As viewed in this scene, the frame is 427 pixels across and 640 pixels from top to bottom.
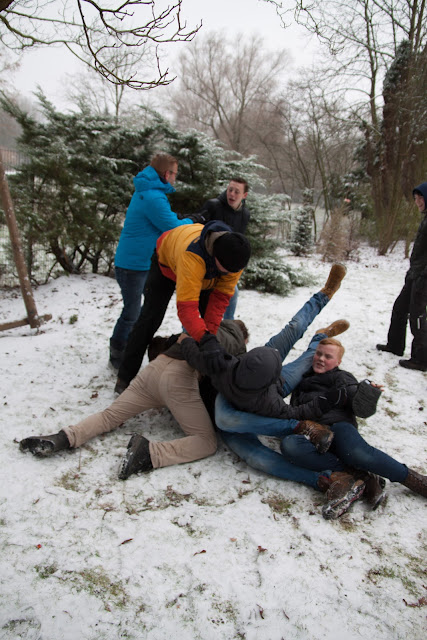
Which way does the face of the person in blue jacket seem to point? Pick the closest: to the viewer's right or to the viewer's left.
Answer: to the viewer's right

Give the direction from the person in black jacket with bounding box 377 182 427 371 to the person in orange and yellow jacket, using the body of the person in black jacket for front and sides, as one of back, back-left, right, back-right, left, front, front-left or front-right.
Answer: front-left

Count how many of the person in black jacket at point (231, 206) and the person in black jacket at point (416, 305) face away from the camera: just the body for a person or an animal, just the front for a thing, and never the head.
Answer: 0

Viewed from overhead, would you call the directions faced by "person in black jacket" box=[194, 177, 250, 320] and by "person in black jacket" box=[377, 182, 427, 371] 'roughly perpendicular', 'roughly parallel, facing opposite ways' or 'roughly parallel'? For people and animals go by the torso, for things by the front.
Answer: roughly perpendicular

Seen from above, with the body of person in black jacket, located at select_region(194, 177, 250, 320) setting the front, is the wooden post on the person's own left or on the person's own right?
on the person's own right

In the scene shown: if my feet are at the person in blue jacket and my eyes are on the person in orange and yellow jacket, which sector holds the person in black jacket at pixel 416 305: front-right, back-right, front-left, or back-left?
front-left

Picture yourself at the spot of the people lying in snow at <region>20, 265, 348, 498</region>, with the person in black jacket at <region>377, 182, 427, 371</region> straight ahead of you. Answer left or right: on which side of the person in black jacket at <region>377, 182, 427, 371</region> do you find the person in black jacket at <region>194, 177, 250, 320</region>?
left

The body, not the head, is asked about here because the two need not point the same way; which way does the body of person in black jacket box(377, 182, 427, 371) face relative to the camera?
to the viewer's left

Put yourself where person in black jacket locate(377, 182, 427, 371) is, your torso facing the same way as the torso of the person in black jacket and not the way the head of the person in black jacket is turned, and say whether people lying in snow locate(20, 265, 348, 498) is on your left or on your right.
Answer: on your left

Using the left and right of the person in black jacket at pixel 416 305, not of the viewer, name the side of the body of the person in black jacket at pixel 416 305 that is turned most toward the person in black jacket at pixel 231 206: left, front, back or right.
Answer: front
